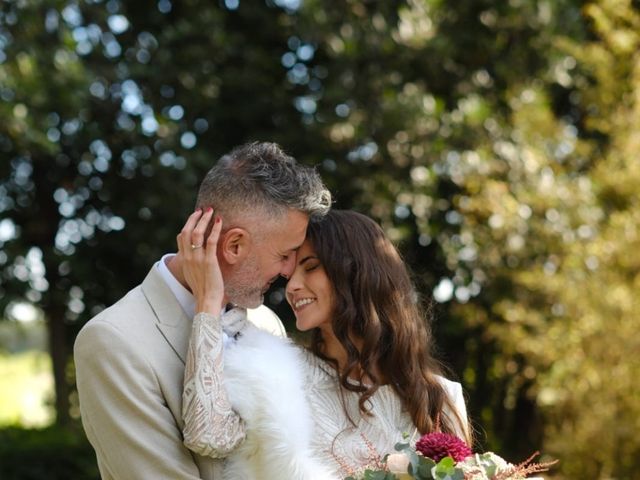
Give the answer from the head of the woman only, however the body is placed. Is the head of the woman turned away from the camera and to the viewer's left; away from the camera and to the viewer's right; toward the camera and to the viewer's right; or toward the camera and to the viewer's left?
toward the camera and to the viewer's left

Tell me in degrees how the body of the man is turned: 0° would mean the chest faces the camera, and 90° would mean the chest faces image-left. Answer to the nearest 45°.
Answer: approximately 270°

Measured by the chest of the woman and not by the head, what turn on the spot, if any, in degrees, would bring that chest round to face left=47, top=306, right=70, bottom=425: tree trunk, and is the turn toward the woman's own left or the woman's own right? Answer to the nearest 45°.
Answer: approximately 90° to the woman's own right

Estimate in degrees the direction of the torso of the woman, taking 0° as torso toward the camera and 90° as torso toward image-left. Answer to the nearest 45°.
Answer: approximately 45°

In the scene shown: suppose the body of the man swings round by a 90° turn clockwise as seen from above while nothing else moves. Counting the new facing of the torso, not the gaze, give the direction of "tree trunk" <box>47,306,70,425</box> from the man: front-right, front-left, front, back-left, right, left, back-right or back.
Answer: back
